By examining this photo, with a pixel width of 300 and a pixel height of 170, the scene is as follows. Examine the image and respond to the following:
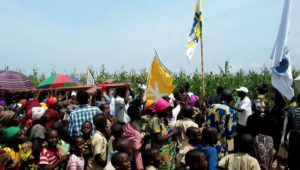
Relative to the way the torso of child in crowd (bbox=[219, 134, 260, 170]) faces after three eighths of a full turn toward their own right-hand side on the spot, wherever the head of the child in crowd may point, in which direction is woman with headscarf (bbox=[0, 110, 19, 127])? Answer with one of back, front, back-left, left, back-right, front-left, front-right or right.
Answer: back-right

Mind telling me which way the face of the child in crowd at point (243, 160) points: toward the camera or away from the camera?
away from the camera

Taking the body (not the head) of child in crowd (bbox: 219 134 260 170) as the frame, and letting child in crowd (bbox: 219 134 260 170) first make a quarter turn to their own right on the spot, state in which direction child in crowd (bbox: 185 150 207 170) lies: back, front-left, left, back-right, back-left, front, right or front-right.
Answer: back-right

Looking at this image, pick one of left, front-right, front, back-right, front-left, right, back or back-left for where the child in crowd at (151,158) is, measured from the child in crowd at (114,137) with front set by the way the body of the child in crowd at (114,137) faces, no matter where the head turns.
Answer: back-right

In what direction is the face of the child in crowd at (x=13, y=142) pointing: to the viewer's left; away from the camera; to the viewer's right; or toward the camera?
away from the camera

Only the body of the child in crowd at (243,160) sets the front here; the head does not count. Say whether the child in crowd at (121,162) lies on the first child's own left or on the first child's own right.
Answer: on the first child's own left

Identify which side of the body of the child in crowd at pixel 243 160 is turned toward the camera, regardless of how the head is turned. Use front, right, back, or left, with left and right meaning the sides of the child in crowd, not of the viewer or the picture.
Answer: back

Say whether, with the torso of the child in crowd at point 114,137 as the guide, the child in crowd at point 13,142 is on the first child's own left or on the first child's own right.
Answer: on the first child's own left

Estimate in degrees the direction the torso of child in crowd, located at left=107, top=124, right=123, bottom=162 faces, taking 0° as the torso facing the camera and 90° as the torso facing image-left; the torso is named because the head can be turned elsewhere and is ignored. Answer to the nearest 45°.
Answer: approximately 180°

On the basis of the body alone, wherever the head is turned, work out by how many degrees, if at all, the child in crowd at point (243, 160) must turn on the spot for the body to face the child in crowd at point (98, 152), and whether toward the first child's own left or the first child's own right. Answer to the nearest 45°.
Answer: approximately 90° to the first child's own left
